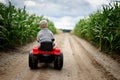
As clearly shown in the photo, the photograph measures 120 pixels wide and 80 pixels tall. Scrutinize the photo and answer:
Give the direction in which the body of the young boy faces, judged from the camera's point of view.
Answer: away from the camera

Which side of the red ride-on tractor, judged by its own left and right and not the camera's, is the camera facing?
back
